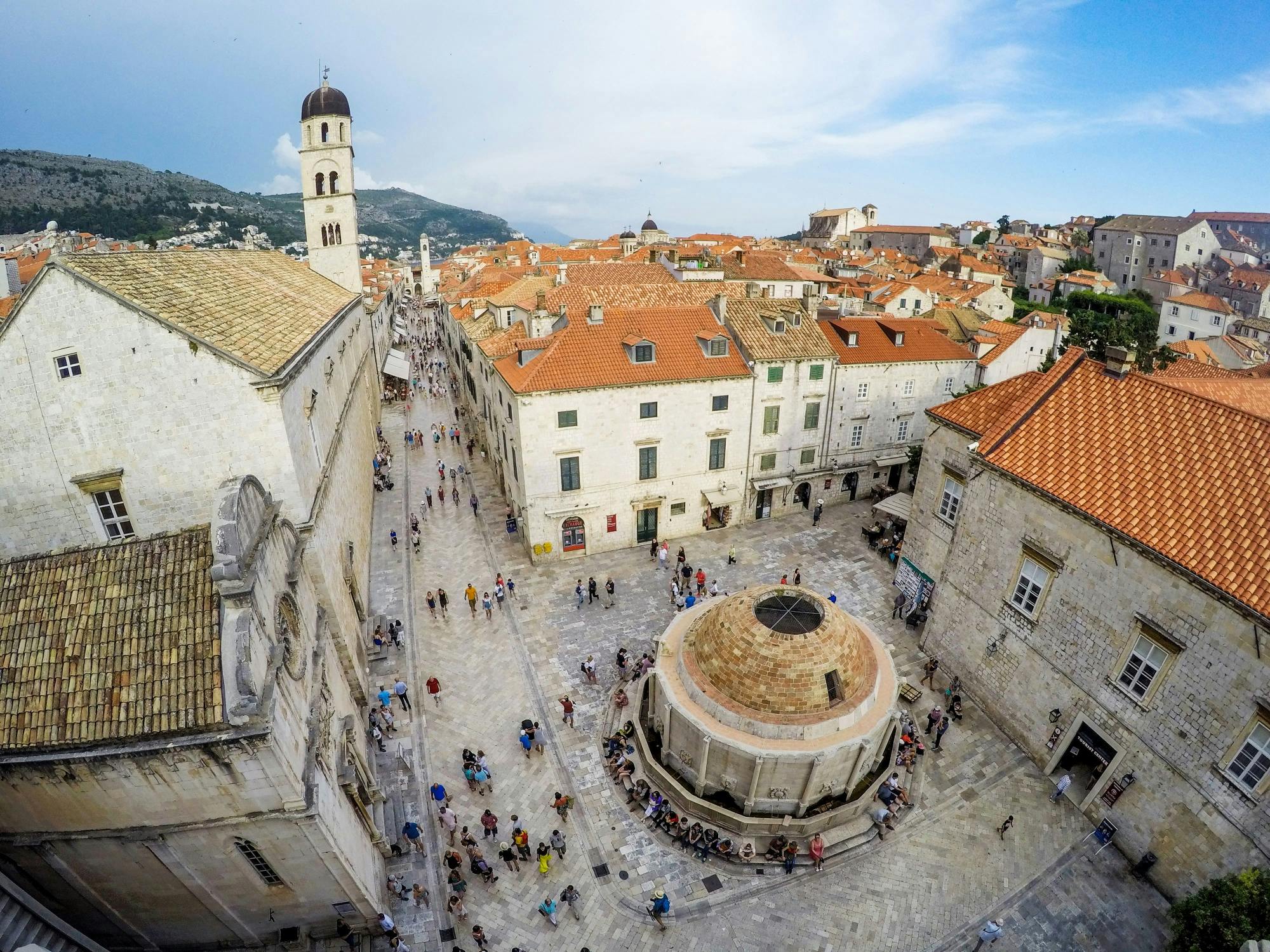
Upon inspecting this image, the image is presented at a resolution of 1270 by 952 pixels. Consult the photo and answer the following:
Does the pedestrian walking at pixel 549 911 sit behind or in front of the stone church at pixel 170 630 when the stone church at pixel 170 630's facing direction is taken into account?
in front

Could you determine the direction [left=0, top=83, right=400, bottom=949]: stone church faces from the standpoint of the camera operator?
facing to the right of the viewer

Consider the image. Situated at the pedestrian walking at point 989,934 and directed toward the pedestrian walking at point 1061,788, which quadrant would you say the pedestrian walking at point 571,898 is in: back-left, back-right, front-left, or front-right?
back-left

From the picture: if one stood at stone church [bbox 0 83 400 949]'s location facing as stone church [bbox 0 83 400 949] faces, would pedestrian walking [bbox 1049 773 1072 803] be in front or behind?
in front

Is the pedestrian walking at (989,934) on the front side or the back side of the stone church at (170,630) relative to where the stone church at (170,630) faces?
on the front side

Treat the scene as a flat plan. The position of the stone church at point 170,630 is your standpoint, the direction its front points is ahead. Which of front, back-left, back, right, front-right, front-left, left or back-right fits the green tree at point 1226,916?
front-right

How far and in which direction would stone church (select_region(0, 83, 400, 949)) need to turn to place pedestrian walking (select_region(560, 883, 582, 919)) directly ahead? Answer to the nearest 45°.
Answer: approximately 45° to its right
